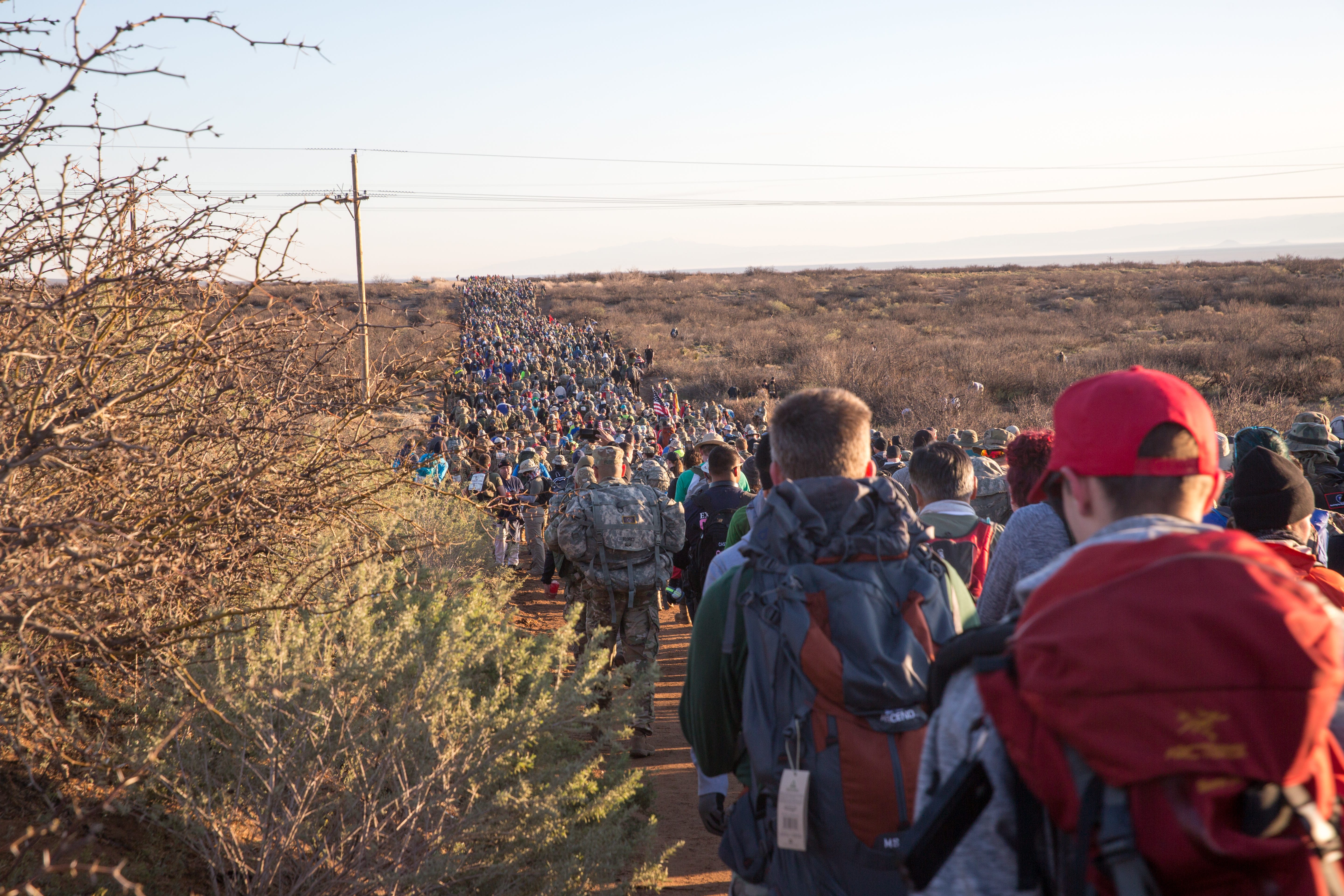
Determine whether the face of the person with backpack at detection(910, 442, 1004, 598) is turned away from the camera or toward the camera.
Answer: away from the camera

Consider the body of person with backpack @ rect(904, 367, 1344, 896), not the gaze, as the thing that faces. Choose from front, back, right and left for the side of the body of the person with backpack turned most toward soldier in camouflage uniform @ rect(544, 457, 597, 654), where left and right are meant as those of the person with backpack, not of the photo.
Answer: front

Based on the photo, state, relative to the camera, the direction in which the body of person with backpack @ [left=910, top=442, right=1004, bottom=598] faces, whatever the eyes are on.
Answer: away from the camera

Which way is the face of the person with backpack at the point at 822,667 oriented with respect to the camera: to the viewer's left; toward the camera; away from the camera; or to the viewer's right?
away from the camera

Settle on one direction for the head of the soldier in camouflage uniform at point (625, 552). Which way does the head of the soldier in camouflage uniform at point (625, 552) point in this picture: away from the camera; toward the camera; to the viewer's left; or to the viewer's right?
away from the camera

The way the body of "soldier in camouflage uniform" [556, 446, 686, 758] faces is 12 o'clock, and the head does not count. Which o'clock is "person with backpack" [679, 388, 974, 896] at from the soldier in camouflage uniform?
The person with backpack is roughly at 6 o'clock from the soldier in camouflage uniform.

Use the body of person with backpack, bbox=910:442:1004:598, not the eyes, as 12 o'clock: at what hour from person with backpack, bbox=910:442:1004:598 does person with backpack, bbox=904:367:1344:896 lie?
person with backpack, bbox=904:367:1344:896 is roughly at 6 o'clock from person with backpack, bbox=910:442:1004:598.

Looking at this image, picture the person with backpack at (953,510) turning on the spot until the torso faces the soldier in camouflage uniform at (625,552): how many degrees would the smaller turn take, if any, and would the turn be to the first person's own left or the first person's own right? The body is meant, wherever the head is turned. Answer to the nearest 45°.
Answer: approximately 45° to the first person's own left

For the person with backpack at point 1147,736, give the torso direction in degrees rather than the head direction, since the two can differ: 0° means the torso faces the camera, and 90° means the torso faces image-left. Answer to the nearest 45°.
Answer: approximately 135°

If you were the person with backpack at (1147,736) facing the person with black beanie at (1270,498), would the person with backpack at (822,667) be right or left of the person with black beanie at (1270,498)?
left

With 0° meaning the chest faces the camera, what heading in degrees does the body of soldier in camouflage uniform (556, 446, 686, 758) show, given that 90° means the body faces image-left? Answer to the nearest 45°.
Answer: approximately 180°

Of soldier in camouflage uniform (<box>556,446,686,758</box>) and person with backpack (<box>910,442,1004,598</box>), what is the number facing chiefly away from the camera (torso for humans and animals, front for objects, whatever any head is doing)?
2
